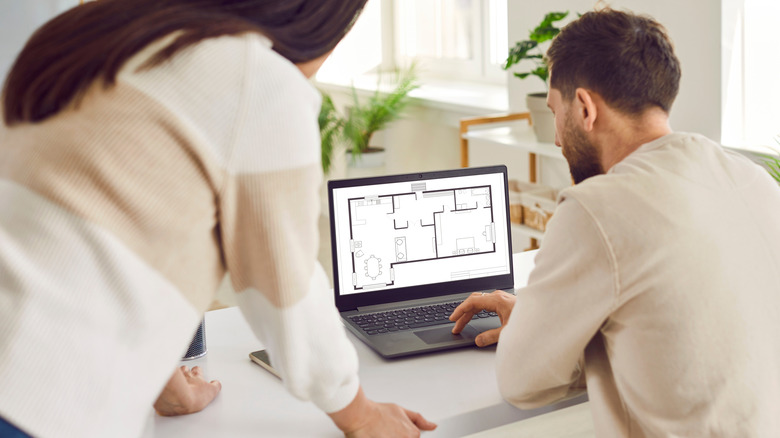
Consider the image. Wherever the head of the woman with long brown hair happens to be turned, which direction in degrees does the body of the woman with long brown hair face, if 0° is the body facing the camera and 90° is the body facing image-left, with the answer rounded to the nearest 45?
approximately 225°

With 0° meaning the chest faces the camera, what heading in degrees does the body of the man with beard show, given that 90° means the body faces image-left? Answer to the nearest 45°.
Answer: approximately 135°

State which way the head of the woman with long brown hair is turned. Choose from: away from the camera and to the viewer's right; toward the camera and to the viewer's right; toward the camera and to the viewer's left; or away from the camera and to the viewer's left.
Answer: away from the camera and to the viewer's right

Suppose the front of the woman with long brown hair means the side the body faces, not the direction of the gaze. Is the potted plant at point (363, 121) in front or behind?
in front

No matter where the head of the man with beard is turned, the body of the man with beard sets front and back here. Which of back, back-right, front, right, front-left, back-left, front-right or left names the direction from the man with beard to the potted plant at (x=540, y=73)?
front-right

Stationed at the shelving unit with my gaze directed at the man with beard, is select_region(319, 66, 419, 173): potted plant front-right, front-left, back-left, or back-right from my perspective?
back-right
